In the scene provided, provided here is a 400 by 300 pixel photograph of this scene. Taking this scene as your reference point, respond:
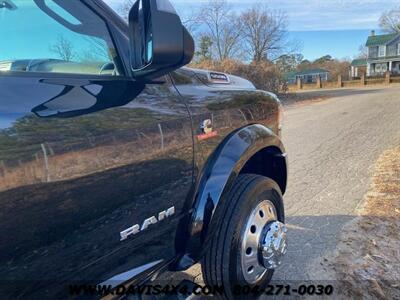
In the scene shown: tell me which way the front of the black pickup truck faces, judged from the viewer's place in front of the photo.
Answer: facing away from the viewer and to the right of the viewer
